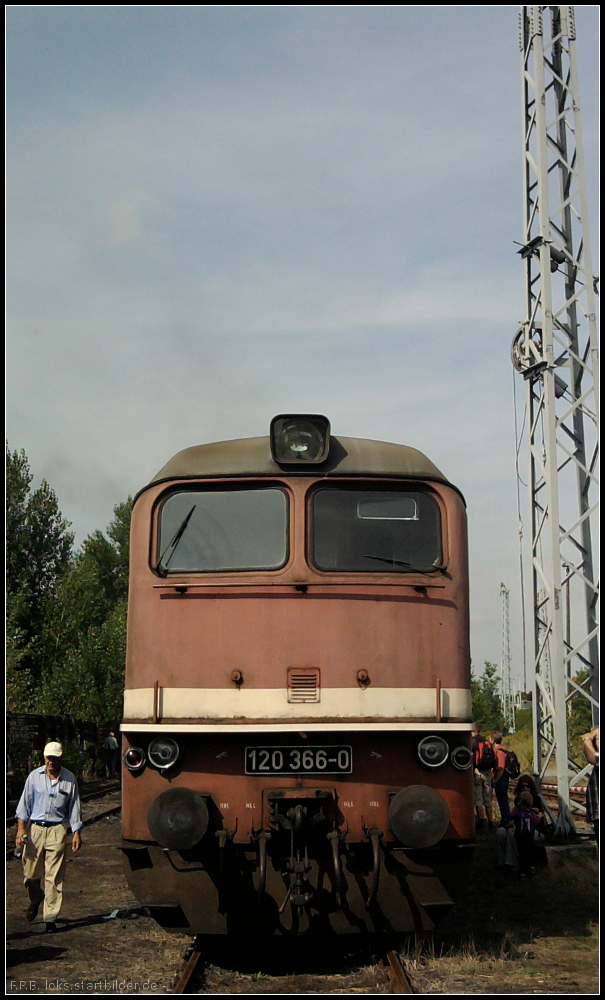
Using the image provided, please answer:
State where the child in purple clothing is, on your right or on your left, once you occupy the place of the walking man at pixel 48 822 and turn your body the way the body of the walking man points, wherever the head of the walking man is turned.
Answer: on your left

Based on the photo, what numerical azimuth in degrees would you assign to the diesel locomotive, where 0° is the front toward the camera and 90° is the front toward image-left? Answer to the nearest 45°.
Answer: approximately 0°

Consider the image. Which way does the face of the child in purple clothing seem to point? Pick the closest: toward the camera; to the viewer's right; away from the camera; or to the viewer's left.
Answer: away from the camera

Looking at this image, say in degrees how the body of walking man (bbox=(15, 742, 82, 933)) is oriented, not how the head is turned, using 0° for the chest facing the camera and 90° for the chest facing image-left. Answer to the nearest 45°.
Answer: approximately 0°

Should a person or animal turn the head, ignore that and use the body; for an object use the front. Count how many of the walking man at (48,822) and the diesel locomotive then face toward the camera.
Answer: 2

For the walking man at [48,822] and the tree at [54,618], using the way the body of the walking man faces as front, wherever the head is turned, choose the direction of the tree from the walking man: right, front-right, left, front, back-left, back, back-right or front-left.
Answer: back

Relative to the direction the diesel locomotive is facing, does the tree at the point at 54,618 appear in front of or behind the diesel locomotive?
behind
